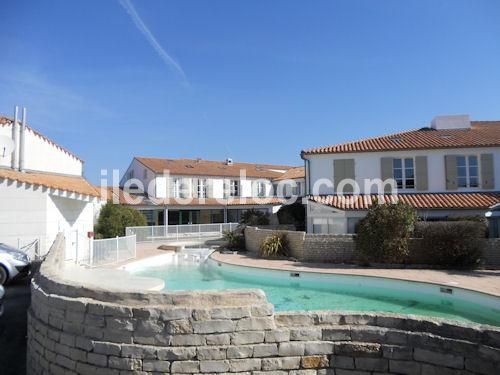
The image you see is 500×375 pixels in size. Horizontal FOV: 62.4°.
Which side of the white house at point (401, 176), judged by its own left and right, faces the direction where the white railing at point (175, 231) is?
right

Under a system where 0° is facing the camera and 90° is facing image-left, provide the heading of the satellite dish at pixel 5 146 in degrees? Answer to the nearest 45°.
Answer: approximately 0°

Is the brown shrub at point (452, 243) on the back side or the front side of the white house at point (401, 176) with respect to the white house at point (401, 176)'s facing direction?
on the front side

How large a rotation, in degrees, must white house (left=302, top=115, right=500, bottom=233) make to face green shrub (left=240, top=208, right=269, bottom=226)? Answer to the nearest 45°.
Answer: approximately 90° to its right

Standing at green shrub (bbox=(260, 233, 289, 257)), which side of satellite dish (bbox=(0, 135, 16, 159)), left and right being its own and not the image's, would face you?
left

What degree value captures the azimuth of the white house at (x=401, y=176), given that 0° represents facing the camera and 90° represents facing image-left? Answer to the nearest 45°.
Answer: approximately 0°
